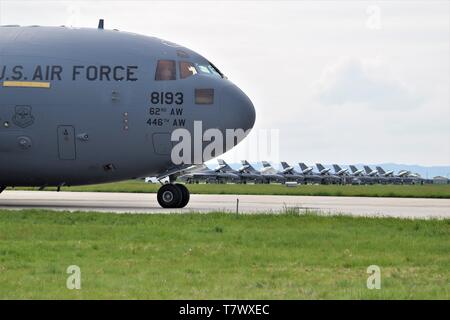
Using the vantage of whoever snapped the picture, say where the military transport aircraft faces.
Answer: facing to the right of the viewer
